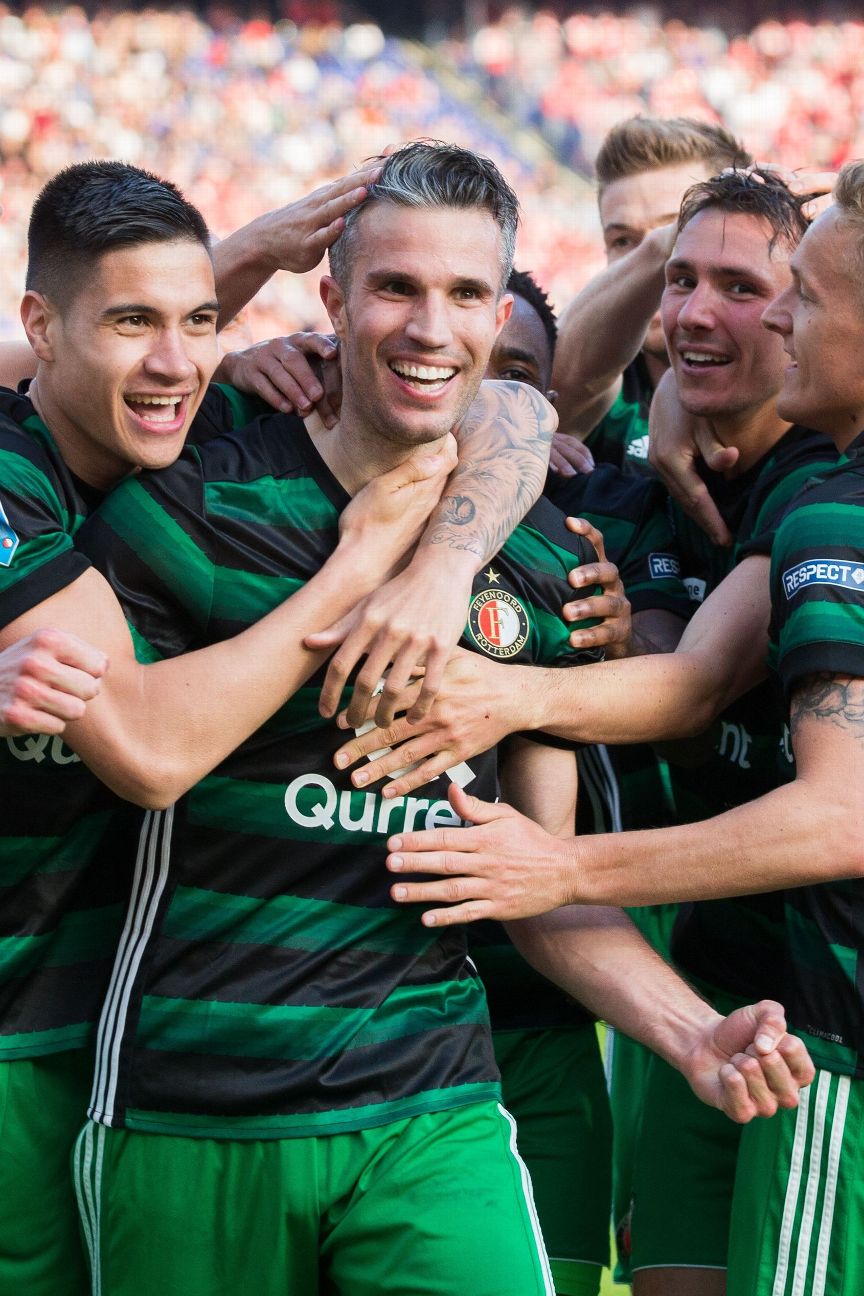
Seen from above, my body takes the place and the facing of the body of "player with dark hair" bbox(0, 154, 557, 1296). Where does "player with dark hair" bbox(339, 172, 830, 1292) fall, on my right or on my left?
on my left

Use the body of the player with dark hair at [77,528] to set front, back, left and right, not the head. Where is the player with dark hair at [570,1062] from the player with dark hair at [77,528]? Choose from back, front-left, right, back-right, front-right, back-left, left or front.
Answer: left

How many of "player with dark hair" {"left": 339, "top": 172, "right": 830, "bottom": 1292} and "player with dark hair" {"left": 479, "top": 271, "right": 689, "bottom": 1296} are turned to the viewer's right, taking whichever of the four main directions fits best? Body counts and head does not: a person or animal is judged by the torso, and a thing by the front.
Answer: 0

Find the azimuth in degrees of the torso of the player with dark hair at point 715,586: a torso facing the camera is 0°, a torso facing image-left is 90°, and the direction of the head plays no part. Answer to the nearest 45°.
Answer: approximately 45°

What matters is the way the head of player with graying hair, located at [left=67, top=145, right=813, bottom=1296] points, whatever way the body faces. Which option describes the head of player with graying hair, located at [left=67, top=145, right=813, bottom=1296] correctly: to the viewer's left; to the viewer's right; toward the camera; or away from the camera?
toward the camera

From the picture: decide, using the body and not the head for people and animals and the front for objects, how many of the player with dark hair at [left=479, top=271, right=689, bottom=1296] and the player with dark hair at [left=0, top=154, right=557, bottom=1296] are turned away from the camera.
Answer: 0

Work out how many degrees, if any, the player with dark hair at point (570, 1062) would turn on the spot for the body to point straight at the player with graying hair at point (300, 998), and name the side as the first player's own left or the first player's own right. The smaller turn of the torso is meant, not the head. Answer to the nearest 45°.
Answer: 0° — they already face them

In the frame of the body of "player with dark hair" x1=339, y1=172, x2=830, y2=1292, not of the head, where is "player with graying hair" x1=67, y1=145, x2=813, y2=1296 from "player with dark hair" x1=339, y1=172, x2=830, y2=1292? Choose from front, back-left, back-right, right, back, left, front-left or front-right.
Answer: front

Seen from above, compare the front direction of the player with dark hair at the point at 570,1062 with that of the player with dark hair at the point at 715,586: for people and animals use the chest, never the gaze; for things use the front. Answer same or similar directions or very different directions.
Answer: same or similar directions

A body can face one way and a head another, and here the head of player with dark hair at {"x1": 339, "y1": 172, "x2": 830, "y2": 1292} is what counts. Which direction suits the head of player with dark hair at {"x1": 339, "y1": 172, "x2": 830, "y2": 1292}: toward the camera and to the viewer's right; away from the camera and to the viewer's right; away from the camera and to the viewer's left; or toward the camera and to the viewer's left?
toward the camera and to the viewer's left

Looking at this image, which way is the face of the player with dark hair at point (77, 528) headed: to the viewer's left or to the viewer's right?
to the viewer's right

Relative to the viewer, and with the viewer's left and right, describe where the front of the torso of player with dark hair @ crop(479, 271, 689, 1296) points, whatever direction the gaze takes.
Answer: facing the viewer and to the left of the viewer

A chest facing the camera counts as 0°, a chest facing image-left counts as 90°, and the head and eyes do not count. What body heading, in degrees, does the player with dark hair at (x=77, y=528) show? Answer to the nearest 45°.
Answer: approximately 315°
